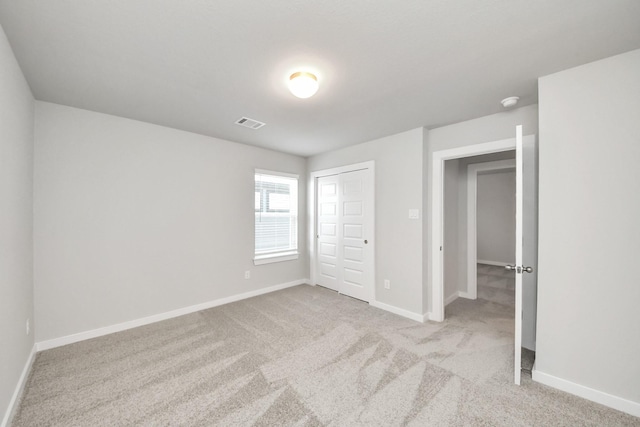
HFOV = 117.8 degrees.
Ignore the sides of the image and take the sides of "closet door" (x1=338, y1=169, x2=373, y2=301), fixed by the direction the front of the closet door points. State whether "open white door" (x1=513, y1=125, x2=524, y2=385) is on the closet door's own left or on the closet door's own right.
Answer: on the closet door's own left

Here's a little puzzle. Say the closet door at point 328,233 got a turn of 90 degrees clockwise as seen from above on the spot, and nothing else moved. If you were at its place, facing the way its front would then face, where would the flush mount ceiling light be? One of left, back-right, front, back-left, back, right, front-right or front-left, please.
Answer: back-left

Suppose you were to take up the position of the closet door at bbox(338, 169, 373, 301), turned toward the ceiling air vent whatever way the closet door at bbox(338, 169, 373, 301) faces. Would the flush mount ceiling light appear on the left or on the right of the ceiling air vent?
left

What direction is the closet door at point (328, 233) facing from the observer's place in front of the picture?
facing the viewer and to the left of the viewer

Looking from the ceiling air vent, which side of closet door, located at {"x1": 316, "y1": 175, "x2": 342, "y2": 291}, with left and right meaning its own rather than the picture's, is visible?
front

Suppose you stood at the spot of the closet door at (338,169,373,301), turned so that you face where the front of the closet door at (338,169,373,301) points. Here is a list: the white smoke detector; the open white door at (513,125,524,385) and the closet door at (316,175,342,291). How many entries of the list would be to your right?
1

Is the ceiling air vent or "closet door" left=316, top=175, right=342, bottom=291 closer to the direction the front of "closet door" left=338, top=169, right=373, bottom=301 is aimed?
the ceiling air vent

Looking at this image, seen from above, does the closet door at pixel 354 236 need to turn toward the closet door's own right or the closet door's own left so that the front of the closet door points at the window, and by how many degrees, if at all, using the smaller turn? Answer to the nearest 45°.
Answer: approximately 45° to the closet door's own right

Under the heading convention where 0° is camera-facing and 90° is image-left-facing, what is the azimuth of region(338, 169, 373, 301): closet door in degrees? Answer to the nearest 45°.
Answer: approximately 45°

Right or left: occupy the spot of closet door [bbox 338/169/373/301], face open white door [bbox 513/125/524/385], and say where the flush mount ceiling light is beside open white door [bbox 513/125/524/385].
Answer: right

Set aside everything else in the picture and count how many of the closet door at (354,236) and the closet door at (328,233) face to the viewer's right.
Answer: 0

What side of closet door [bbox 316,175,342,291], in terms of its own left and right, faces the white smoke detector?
left

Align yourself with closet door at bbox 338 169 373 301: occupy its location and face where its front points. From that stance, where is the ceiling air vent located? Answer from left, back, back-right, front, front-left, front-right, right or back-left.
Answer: front

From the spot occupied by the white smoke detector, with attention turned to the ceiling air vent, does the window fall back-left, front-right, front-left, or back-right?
front-right

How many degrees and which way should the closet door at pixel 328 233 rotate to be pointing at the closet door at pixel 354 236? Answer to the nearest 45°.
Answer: approximately 90° to its left
